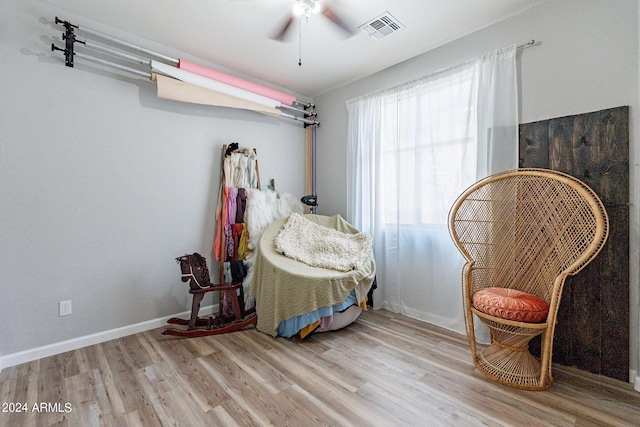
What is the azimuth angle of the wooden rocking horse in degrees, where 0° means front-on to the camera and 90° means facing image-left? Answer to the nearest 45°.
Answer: approximately 90°

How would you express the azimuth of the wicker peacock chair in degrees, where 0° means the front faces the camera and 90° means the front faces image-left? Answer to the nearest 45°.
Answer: approximately 45°

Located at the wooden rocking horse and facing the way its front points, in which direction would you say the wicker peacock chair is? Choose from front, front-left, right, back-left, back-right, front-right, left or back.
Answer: back-left

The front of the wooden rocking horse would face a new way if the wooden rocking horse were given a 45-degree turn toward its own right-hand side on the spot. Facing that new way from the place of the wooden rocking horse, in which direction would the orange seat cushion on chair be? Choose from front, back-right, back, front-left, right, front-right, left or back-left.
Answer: back

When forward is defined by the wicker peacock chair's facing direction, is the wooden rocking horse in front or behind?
in front

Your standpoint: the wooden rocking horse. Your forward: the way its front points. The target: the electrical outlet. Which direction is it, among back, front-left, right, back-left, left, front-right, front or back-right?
front

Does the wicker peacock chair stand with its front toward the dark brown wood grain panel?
no

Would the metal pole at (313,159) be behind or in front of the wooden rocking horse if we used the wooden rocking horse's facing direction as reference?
behind

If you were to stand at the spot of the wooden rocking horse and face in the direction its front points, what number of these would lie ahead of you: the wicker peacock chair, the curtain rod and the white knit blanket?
0

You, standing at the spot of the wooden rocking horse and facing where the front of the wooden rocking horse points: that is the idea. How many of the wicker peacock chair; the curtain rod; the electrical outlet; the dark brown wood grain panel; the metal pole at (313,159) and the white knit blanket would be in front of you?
1

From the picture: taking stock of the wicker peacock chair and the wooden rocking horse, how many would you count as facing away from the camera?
0

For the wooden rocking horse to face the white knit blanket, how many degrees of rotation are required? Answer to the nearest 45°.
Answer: approximately 180°

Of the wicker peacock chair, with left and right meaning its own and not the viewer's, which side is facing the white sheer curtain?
right

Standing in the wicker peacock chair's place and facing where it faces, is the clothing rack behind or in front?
in front

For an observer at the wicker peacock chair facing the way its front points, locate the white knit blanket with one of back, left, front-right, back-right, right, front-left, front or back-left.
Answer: front-right

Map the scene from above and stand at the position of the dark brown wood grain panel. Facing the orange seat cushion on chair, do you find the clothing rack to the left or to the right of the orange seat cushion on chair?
right
